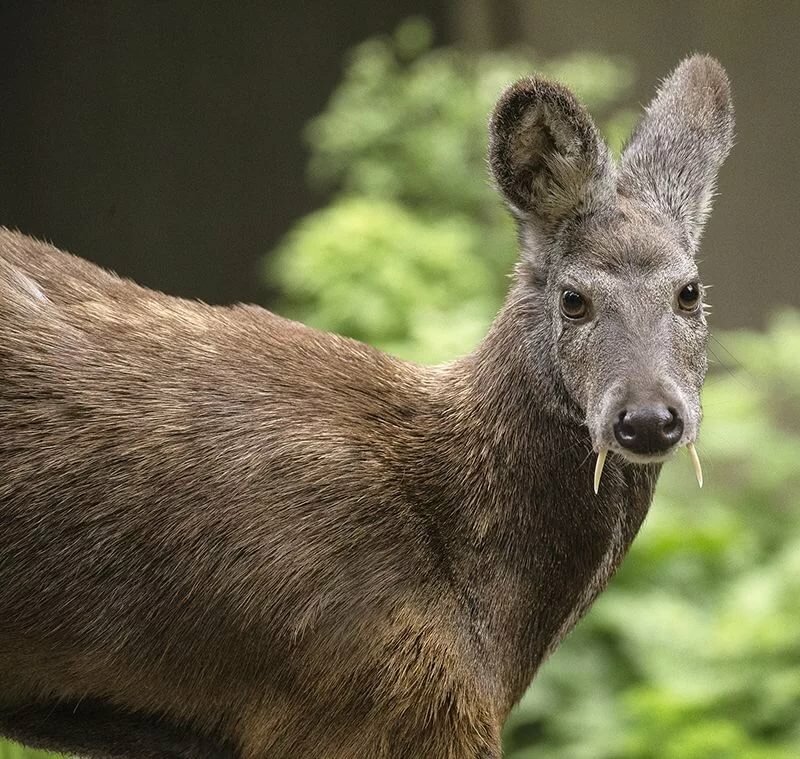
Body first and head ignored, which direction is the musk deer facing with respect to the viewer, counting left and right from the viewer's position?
facing to the right of the viewer
